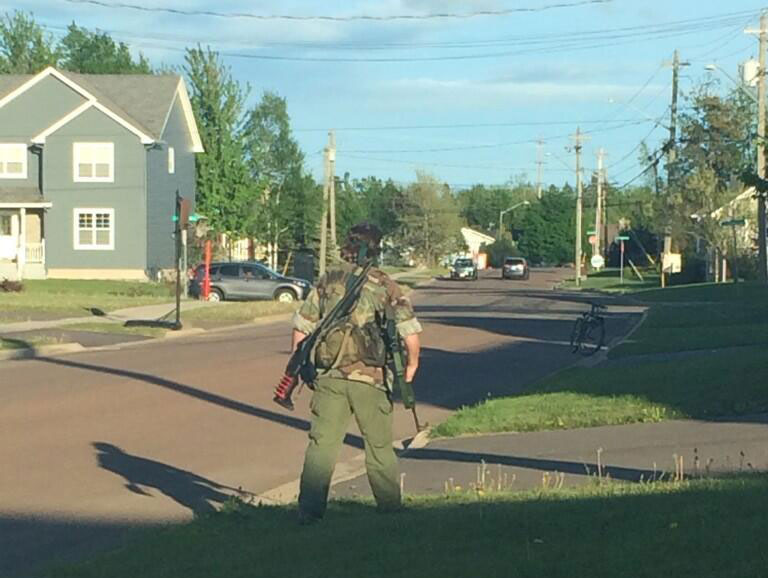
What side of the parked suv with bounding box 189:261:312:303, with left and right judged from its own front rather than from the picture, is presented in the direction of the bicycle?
right

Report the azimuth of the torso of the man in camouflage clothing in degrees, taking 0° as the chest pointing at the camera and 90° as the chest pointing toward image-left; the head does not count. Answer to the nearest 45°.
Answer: approximately 180°

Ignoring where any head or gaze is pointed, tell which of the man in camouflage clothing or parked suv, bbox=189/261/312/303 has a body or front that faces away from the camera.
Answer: the man in camouflage clothing

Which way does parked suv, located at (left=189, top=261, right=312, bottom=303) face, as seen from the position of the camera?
facing to the right of the viewer

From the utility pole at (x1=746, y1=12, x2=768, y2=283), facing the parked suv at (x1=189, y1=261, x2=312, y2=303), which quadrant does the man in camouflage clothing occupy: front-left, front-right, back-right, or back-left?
front-left

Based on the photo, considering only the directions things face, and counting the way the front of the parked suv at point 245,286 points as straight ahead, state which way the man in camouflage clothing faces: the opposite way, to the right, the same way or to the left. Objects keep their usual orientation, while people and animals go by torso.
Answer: to the left

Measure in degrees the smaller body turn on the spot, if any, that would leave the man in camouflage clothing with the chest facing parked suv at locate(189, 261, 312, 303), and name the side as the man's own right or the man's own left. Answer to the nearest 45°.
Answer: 0° — they already face it

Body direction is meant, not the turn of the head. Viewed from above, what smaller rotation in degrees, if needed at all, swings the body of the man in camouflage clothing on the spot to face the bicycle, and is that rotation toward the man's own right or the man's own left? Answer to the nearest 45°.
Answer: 0° — they already face it

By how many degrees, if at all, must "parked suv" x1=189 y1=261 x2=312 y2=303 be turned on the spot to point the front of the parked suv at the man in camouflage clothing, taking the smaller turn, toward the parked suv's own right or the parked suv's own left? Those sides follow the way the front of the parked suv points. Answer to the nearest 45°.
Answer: approximately 90° to the parked suv's own right

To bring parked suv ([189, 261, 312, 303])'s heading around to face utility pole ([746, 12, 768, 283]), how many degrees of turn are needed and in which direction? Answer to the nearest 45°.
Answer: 0° — it already faces it

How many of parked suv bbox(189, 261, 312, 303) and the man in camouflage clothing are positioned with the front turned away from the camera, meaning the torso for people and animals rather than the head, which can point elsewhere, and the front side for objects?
1

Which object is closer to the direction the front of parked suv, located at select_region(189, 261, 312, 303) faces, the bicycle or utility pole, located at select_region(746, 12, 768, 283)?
the utility pole
